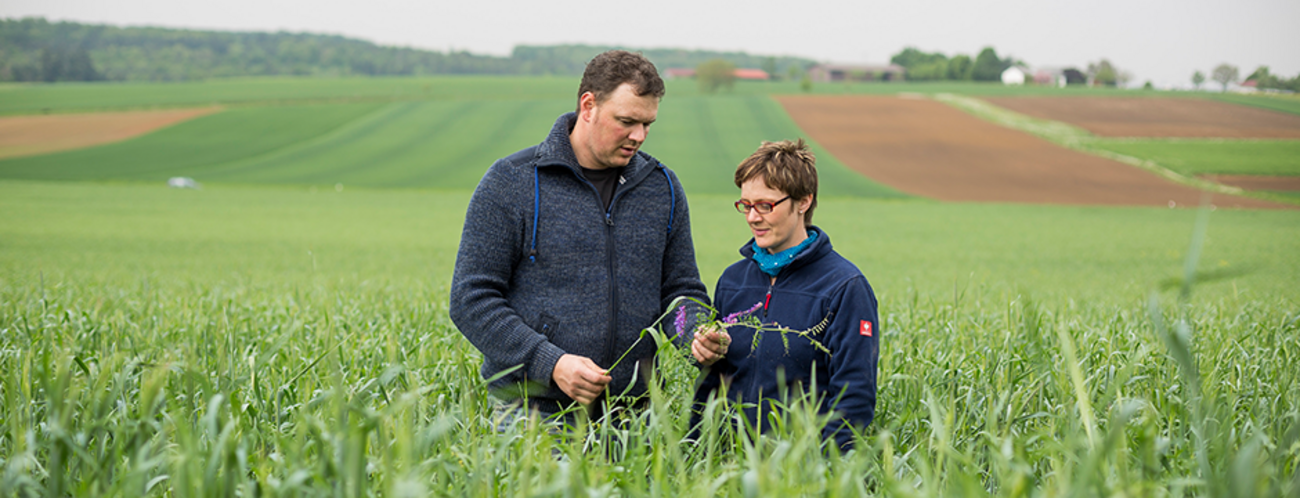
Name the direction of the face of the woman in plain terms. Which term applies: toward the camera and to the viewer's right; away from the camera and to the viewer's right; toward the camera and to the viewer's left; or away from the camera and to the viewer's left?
toward the camera and to the viewer's left

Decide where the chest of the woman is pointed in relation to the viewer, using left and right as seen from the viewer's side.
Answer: facing the viewer and to the left of the viewer

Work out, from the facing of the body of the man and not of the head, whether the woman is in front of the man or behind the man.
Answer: in front

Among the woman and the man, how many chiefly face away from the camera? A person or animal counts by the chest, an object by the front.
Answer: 0
